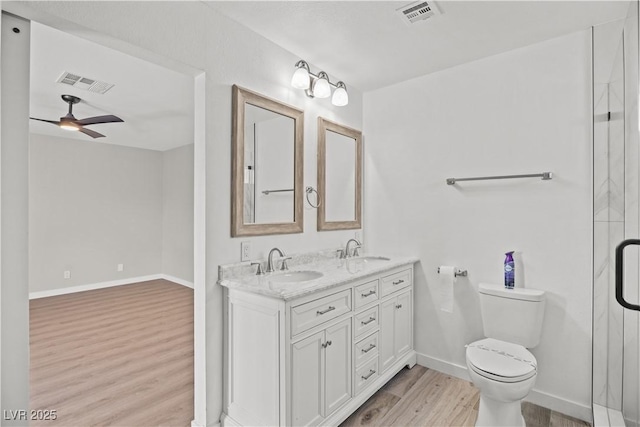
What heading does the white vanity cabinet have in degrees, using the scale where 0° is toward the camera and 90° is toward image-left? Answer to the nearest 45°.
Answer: approximately 315°

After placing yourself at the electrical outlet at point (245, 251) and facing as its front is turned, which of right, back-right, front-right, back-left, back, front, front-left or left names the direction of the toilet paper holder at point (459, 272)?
front-left

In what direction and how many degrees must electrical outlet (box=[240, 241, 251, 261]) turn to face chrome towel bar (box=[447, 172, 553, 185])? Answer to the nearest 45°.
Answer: approximately 45° to its left

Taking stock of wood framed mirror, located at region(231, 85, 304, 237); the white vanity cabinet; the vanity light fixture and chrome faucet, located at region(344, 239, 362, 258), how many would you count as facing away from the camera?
0

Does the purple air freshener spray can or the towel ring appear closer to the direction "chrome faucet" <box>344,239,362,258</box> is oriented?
the purple air freshener spray can

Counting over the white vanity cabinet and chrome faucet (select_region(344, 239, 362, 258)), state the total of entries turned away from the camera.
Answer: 0

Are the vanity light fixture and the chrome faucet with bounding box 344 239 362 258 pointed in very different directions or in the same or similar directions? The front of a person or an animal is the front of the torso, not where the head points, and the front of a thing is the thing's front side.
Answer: same or similar directions

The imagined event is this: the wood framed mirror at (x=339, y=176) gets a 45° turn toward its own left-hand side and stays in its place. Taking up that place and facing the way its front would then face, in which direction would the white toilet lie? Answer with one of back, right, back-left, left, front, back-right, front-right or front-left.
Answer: front-right

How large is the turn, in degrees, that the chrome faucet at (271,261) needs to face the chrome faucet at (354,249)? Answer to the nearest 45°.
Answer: approximately 90° to its left

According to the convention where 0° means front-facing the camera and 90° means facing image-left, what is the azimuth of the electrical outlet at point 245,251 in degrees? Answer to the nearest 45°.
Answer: approximately 315°

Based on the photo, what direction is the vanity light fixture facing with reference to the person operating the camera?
facing the viewer and to the right of the viewer
